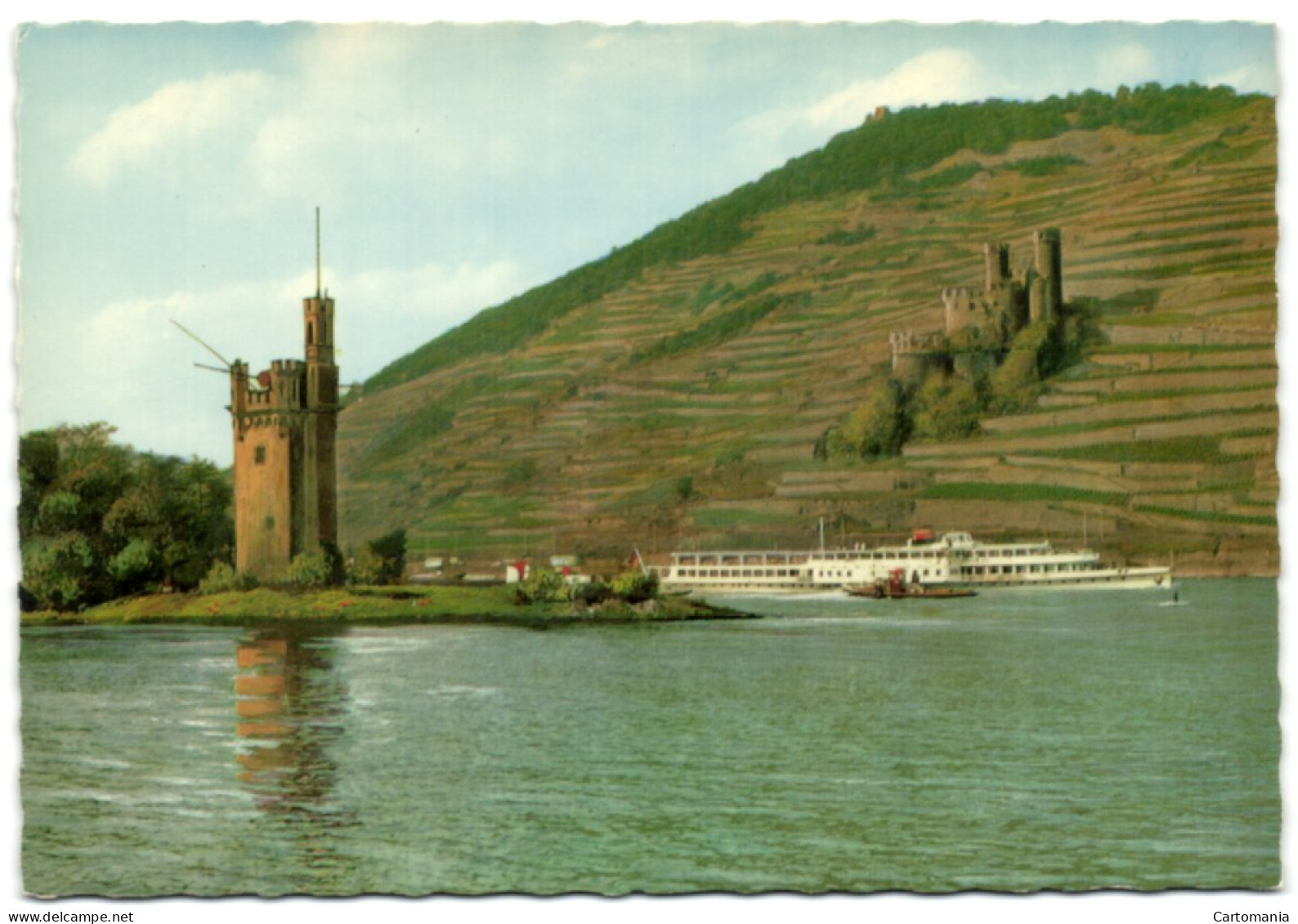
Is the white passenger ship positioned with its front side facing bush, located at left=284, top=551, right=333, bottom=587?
no

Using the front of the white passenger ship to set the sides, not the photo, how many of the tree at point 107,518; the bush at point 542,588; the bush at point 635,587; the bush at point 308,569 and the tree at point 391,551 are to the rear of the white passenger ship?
5

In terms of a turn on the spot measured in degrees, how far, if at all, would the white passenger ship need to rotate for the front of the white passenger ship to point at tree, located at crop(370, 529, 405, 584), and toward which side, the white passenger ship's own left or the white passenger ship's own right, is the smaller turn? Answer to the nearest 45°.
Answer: approximately 180°

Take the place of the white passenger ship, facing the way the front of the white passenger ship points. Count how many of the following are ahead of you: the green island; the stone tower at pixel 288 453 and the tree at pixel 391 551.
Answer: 0

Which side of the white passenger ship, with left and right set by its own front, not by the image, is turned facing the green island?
back

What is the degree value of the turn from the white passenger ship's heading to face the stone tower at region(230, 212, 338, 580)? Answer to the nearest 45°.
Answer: approximately 180°

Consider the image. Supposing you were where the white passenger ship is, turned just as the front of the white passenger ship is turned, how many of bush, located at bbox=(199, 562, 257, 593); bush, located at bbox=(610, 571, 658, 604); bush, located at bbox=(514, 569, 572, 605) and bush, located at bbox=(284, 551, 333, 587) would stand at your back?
4

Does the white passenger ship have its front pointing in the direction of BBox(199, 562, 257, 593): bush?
no

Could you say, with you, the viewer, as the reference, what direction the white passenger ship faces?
facing to the right of the viewer

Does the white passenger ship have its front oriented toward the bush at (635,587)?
no

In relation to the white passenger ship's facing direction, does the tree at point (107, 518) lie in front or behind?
behind
